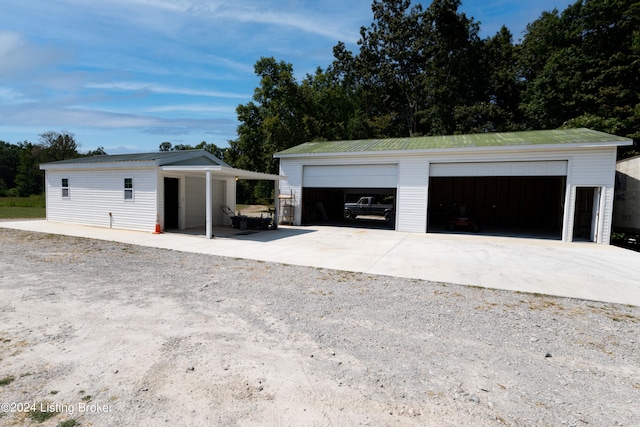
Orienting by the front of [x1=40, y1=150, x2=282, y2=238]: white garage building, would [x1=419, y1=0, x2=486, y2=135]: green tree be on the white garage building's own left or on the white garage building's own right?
on the white garage building's own left

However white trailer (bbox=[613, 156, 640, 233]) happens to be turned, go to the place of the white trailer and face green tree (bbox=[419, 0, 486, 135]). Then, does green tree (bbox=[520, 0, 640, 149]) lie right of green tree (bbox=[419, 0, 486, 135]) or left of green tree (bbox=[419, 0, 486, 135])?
right

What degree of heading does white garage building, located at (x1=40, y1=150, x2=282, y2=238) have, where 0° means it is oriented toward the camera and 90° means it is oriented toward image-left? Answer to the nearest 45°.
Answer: approximately 315°

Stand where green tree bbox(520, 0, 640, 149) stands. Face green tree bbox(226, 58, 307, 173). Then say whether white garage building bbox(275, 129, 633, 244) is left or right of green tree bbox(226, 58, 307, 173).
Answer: left

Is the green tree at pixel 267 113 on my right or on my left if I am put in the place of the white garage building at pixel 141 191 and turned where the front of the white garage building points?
on my left
